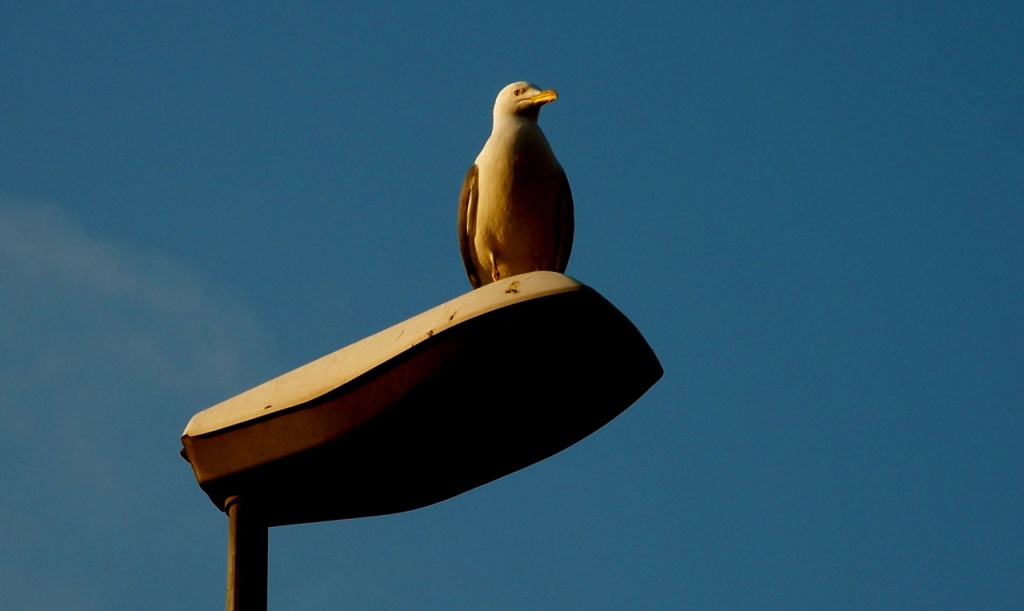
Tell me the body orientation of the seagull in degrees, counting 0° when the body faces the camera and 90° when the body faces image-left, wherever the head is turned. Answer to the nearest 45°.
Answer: approximately 0°
